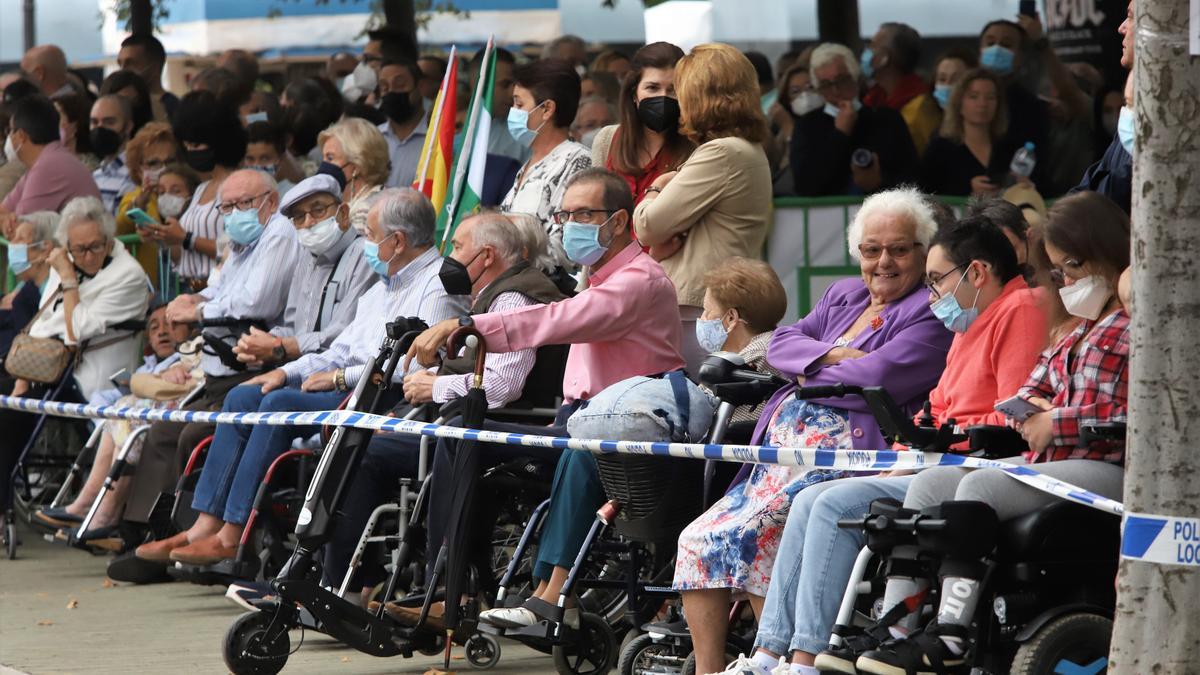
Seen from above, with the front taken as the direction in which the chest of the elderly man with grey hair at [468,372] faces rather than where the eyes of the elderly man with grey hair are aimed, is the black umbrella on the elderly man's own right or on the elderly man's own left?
on the elderly man's own left

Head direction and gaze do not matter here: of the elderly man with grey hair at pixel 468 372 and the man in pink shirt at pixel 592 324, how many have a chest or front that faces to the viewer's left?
2

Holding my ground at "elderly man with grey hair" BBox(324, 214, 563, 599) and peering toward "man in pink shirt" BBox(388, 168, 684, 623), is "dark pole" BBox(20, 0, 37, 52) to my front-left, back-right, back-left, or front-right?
back-left

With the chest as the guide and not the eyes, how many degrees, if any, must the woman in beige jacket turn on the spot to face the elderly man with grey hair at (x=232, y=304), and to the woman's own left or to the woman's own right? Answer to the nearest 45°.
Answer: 0° — they already face them

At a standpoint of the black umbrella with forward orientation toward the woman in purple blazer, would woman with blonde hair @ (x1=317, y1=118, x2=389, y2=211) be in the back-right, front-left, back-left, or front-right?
back-left

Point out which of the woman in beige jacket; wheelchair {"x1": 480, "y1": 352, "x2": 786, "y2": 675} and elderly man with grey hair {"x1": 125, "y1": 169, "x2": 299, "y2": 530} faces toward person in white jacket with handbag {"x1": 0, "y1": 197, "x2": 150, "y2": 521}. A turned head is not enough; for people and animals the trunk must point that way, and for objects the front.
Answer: the woman in beige jacket

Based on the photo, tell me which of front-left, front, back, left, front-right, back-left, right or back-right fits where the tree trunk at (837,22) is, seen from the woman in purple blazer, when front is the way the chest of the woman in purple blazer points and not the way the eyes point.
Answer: back-right

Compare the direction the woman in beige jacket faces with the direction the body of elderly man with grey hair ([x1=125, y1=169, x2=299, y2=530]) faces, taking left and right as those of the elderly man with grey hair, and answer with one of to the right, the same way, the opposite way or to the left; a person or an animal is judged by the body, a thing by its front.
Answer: to the right

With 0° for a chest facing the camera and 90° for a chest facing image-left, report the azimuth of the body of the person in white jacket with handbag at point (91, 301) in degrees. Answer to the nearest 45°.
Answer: approximately 45°

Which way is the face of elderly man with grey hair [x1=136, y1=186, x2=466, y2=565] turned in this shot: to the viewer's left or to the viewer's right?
to the viewer's left

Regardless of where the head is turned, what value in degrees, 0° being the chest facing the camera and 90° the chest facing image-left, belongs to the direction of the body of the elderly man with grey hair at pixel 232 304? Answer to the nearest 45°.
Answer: approximately 45°

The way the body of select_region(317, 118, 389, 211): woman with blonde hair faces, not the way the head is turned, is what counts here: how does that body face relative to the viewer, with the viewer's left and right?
facing to the left of the viewer

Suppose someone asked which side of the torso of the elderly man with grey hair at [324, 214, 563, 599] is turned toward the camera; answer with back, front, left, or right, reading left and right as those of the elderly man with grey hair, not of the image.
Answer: left

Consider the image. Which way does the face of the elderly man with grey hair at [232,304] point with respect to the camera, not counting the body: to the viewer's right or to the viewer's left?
to the viewer's left
